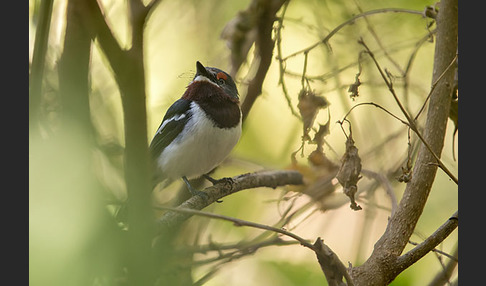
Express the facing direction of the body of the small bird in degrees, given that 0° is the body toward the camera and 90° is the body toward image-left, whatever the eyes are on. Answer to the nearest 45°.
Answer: approximately 315°
